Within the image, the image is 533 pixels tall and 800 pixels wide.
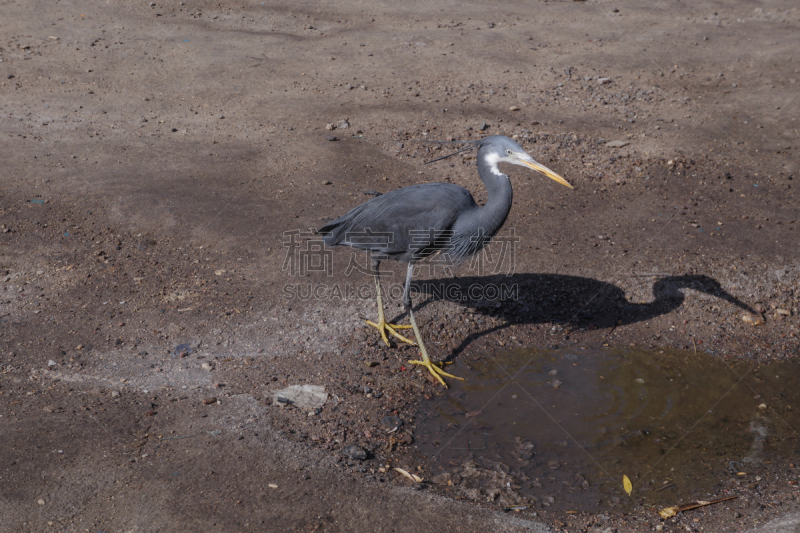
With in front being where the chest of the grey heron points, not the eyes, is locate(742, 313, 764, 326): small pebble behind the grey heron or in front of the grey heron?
in front

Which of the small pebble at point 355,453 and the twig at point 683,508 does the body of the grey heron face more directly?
the twig

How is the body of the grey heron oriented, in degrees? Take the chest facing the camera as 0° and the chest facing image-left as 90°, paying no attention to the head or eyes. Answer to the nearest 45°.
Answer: approximately 270°

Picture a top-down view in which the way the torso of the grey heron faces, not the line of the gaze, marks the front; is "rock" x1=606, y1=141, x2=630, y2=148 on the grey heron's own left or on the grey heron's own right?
on the grey heron's own left

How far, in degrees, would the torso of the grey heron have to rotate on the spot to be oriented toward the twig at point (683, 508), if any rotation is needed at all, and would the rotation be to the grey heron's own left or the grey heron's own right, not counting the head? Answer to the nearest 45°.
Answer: approximately 45° to the grey heron's own right

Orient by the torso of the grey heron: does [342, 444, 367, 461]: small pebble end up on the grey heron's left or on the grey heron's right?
on the grey heron's right

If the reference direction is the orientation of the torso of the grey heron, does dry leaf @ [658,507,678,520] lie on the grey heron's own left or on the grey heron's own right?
on the grey heron's own right

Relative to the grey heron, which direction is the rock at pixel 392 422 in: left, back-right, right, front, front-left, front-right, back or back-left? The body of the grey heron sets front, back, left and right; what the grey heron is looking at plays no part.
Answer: right

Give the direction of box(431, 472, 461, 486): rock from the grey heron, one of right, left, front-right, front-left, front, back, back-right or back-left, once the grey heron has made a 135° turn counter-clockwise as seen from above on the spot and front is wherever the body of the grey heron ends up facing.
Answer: back-left

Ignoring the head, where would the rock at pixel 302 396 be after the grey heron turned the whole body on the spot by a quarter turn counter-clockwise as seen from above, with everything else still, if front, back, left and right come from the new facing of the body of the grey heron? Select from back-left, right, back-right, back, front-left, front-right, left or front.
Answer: back-left
